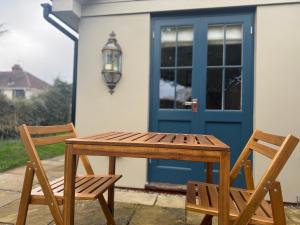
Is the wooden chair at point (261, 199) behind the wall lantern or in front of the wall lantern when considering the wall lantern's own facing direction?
in front

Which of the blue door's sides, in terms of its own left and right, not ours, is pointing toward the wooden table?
front

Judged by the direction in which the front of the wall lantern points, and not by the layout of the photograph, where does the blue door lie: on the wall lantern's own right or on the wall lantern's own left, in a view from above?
on the wall lantern's own left

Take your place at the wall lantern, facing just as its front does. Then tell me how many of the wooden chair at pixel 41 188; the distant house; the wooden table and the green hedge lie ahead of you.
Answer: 2

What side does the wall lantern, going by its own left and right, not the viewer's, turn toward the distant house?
back

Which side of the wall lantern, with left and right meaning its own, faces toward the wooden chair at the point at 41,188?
front

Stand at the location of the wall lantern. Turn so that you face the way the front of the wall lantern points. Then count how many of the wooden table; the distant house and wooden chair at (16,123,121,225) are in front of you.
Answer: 2

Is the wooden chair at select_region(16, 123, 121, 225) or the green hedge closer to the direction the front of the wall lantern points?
the wooden chair

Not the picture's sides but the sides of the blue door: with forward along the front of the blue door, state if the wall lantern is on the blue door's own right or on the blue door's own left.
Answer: on the blue door's own right

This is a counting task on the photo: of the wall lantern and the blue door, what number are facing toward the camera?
2

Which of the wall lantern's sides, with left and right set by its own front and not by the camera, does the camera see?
front

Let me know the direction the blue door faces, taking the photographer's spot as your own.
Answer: facing the viewer

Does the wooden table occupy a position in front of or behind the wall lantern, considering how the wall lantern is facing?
in front
